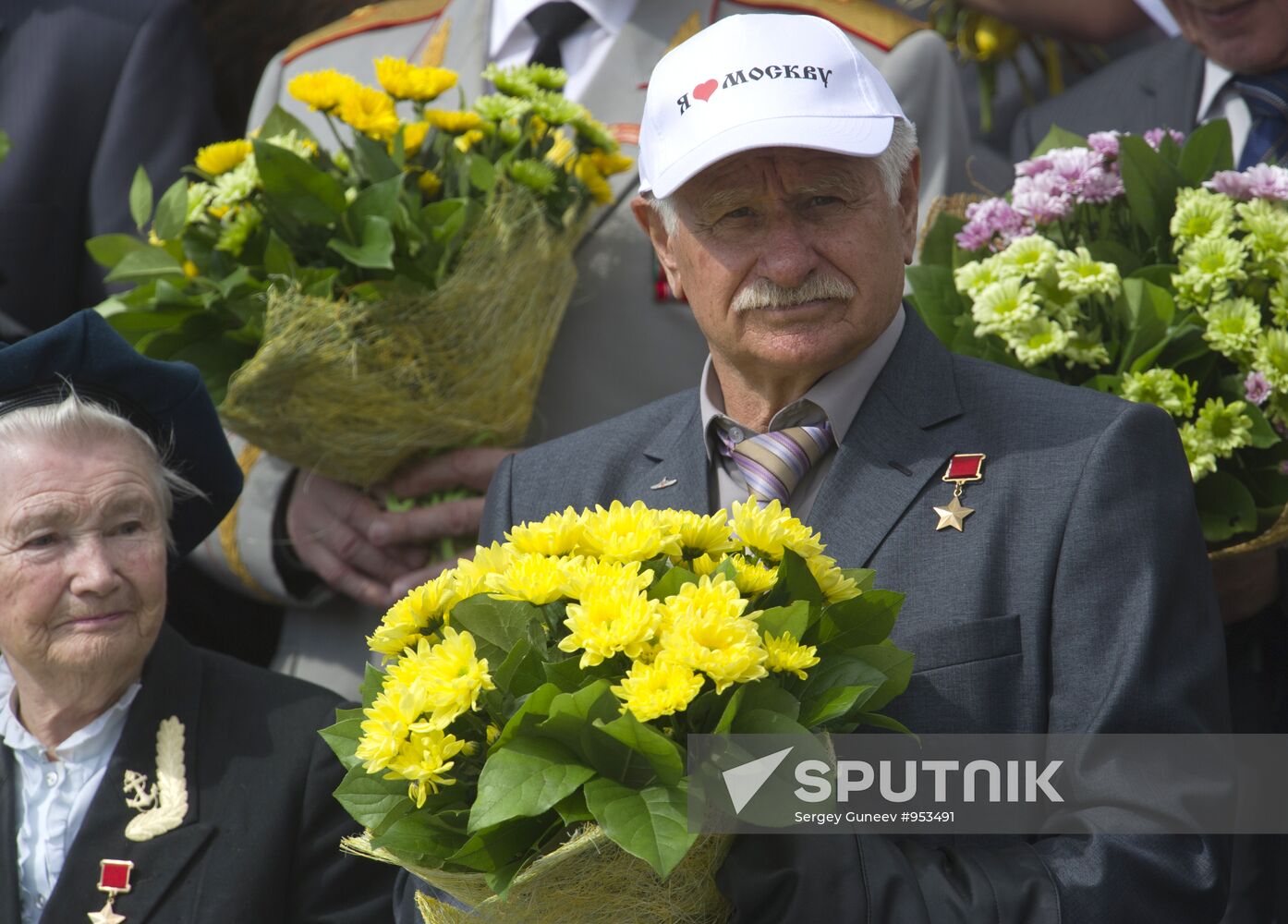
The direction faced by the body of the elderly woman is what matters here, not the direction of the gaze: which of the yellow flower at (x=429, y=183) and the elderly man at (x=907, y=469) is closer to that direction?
the elderly man

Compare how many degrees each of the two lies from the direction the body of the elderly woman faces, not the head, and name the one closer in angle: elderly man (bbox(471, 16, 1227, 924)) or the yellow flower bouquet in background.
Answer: the elderly man

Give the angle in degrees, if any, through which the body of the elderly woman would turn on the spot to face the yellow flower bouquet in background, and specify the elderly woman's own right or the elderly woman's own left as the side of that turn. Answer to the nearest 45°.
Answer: approximately 135° to the elderly woman's own left

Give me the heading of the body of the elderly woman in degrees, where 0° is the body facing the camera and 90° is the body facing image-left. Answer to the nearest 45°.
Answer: approximately 0°

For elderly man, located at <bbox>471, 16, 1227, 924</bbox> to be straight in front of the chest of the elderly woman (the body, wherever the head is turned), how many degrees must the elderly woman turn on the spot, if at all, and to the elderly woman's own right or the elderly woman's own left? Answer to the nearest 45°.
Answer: approximately 45° to the elderly woman's own left

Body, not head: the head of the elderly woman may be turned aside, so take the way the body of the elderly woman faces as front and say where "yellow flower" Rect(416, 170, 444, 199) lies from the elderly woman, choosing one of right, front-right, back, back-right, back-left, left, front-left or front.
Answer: back-left
